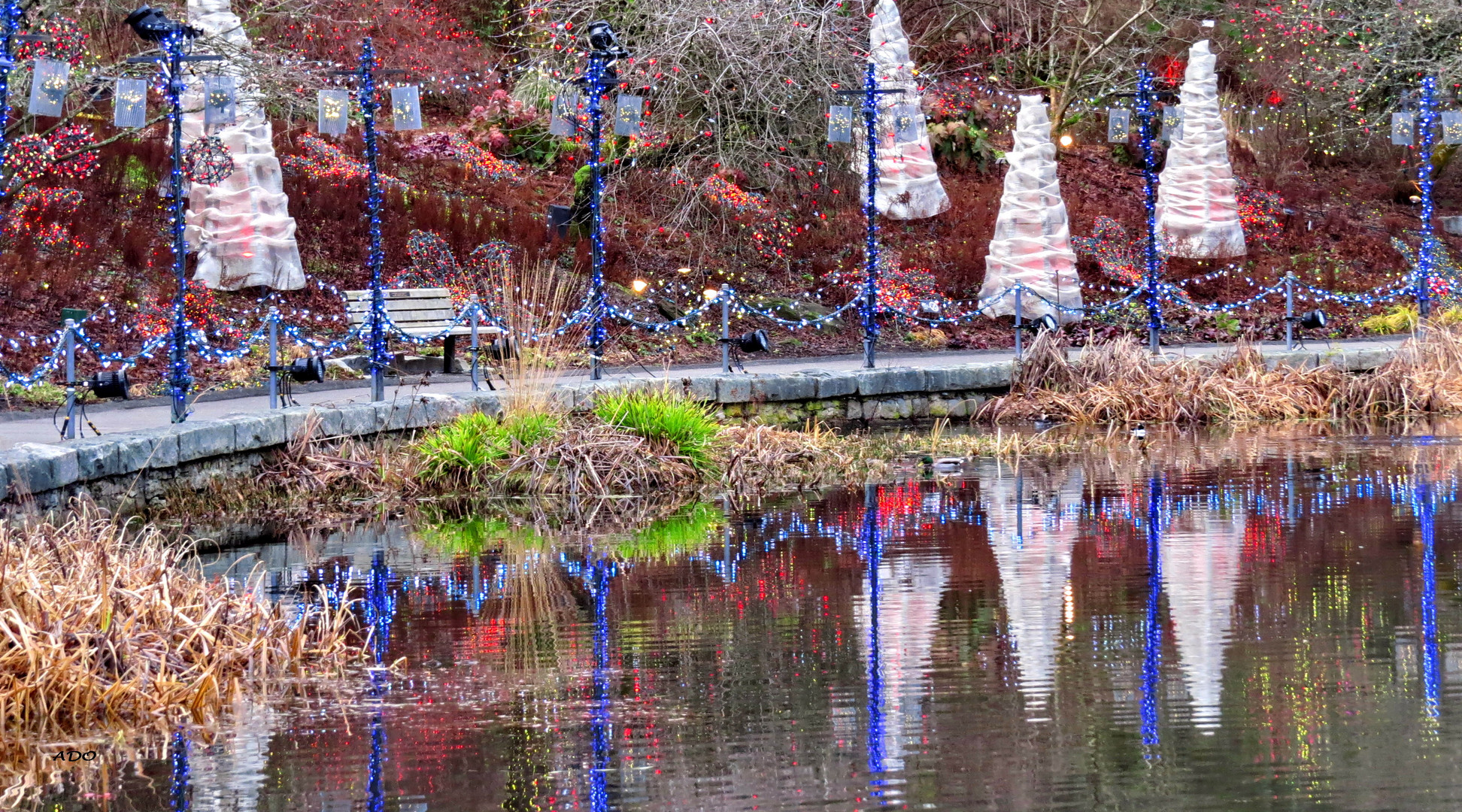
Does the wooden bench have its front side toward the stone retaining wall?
yes

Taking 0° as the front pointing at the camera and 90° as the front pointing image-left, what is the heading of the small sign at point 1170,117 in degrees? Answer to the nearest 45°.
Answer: approximately 0°

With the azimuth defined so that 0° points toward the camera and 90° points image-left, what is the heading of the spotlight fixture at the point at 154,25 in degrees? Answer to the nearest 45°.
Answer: approximately 90°

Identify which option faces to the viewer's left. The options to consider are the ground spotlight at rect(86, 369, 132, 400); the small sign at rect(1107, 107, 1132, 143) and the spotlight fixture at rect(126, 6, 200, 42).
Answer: the spotlight fixture

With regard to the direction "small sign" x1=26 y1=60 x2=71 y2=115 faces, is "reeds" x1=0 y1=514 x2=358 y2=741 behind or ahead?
ahead

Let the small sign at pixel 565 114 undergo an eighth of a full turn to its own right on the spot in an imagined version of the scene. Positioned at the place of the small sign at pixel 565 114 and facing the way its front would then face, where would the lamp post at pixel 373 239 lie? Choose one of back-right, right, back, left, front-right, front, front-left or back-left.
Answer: front

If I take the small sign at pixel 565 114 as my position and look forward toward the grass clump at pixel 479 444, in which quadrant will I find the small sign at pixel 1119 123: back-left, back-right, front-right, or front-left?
back-left
